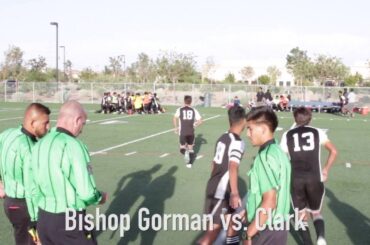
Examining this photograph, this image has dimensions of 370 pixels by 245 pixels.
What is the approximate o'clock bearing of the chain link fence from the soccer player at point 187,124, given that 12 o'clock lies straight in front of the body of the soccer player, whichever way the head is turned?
The chain link fence is roughly at 12 o'clock from the soccer player.

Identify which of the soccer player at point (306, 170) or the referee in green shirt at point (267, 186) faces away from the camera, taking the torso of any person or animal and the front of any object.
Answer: the soccer player

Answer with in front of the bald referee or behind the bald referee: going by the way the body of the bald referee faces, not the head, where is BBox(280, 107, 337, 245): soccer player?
in front

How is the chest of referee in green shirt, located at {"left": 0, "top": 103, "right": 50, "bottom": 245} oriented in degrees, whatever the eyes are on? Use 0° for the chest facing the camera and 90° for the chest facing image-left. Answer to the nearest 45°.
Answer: approximately 225°

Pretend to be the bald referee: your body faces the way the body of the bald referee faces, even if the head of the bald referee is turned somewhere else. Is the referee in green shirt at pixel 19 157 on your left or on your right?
on your left

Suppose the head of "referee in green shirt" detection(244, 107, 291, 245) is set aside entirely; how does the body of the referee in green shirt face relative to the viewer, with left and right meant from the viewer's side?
facing to the left of the viewer

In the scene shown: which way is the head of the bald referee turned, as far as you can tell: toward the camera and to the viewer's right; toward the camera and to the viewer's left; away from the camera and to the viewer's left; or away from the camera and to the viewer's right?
away from the camera and to the viewer's right

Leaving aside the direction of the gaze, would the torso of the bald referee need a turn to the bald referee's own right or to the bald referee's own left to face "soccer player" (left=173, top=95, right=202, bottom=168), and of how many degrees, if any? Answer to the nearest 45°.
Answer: approximately 45° to the bald referee's own left

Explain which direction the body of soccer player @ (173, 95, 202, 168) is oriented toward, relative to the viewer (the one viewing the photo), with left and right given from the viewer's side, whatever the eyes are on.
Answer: facing away from the viewer

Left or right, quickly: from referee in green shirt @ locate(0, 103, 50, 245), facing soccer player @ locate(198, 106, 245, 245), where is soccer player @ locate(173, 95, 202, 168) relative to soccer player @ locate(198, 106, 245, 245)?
left

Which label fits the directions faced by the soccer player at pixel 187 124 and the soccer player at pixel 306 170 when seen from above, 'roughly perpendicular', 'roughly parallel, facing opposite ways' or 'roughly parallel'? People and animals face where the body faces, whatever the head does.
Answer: roughly parallel

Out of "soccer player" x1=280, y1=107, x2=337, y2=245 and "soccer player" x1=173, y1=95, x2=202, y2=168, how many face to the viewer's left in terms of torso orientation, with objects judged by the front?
0

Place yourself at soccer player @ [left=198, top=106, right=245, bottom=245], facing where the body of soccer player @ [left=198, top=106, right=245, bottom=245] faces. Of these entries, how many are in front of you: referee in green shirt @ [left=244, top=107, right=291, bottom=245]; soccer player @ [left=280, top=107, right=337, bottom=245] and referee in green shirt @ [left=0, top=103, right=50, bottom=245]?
1

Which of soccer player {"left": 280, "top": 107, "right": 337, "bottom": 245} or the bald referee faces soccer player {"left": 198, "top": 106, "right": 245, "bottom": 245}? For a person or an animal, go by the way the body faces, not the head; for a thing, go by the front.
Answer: the bald referee

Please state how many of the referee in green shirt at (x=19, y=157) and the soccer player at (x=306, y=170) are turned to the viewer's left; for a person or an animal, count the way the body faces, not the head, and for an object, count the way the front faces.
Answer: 0

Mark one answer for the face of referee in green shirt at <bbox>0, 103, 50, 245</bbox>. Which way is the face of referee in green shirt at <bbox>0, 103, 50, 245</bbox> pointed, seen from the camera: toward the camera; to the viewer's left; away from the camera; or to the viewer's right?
to the viewer's right

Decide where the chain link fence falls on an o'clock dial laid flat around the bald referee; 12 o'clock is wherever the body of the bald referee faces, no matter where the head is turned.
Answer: The chain link fence is roughly at 11 o'clock from the bald referee.
